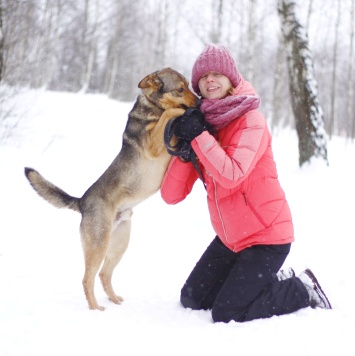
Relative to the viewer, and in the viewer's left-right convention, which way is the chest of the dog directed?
facing to the right of the viewer

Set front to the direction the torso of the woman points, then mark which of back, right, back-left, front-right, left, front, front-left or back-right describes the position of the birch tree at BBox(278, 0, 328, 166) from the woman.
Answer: back-right

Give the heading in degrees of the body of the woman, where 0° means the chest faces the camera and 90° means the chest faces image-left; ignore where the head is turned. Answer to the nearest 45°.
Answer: approximately 45°

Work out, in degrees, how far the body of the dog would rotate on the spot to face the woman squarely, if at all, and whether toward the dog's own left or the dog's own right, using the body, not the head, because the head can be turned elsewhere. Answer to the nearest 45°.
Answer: approximately 45° to the dog's own right

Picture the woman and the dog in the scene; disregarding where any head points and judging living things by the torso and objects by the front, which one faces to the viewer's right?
the dog

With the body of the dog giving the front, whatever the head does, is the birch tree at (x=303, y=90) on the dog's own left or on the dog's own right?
on the dog's own left

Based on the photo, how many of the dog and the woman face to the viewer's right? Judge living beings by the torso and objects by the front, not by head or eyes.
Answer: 1

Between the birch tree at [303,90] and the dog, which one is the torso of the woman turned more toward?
the dog

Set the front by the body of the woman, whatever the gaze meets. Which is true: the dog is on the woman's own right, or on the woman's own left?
on the woman's own right
